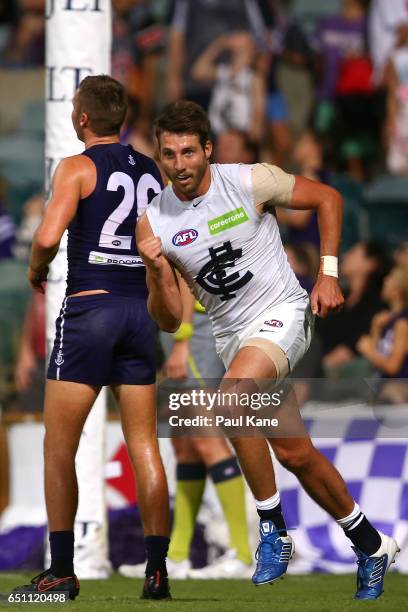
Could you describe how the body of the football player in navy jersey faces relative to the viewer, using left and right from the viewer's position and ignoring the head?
facing away from the viewer and to the left of the viewer

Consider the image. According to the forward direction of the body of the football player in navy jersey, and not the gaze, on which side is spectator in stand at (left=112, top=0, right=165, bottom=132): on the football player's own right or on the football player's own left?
on the football player's own right

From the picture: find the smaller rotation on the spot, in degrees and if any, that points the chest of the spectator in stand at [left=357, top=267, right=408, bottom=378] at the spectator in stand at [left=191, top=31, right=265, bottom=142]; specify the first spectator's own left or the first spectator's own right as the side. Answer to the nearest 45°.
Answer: approximately 90° to the first spectator's own right

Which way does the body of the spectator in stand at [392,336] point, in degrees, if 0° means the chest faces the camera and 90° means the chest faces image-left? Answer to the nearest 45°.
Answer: approximately 45°

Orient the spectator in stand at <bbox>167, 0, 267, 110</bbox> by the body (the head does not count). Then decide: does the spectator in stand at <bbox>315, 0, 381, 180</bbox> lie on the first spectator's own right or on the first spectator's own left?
on the first spectator's own left

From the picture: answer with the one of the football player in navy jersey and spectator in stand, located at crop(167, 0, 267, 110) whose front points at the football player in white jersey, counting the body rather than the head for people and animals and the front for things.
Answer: the spectator in stand

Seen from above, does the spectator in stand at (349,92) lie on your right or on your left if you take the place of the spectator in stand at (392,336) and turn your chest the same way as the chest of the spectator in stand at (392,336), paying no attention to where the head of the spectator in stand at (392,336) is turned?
on your right

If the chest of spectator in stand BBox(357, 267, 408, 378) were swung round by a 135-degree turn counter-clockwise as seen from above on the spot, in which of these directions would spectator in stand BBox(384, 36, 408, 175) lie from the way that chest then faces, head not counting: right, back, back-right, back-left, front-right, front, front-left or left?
left

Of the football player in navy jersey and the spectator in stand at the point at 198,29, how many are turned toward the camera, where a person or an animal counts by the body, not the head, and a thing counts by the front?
1
